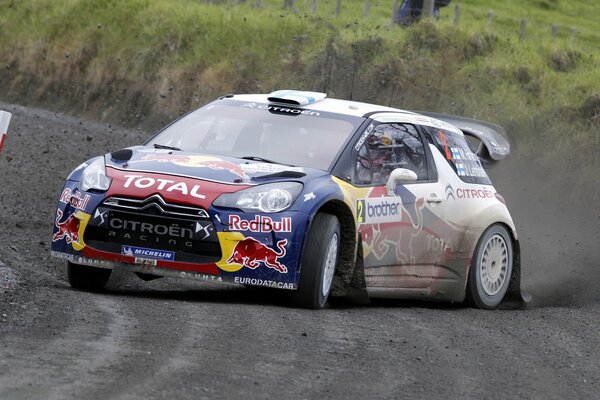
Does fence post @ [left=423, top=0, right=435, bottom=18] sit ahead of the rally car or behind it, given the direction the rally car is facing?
behind

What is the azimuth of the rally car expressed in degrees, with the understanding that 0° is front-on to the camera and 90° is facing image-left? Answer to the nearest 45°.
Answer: approximately 45°

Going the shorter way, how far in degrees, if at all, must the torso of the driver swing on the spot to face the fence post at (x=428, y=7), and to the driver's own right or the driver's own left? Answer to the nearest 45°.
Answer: approximately 135° to the driver's own right

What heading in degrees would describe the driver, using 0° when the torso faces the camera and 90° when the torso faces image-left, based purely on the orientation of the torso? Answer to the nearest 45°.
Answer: approximately 45°
